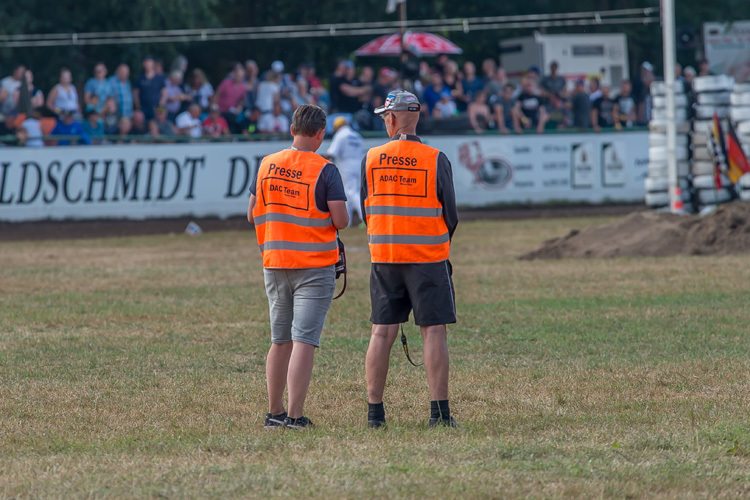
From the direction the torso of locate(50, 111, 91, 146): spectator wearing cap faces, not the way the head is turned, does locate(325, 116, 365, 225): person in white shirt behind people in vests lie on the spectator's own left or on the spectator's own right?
on the spectator's own left

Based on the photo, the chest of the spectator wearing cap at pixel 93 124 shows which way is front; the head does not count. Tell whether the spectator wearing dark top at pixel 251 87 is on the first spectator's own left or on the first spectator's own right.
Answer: on the first spectator's own left

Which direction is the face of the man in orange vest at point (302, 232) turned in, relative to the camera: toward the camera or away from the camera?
away from the camera

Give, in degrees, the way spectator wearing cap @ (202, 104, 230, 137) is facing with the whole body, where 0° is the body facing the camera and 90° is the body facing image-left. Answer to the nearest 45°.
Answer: approximately 0°

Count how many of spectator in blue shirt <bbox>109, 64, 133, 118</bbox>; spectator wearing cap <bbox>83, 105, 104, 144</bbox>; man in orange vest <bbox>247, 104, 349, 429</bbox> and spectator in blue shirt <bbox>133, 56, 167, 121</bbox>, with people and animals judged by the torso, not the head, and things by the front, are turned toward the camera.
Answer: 3

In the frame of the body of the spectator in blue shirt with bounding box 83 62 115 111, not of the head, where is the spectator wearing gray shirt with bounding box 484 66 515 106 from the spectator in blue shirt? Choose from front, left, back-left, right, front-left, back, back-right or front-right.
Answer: left

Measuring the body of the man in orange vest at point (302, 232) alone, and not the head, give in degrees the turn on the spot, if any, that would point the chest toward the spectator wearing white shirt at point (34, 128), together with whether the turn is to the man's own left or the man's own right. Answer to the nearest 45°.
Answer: approximately 45° to the man's own left

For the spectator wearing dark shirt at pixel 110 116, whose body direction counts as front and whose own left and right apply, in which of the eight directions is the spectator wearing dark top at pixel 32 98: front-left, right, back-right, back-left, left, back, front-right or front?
right

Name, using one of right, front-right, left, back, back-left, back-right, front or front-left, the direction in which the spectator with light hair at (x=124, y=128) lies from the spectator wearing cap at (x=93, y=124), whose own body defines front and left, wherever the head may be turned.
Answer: left

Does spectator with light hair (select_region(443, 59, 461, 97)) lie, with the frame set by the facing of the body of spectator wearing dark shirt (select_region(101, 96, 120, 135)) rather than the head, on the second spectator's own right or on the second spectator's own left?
on the second spectator's own left

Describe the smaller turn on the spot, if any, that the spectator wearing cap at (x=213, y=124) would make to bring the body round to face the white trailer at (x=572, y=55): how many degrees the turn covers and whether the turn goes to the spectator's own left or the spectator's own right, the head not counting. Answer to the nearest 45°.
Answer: approximately 135° to the spectator's own left

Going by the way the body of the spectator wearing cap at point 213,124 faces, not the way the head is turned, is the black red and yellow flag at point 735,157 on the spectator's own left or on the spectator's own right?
on the spectator's own left

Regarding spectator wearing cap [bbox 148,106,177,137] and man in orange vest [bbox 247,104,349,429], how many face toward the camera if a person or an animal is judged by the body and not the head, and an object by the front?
1

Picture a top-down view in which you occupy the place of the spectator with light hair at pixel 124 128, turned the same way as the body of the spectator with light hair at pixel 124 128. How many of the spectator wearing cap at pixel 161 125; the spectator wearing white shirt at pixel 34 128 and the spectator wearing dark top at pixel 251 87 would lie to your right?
1
